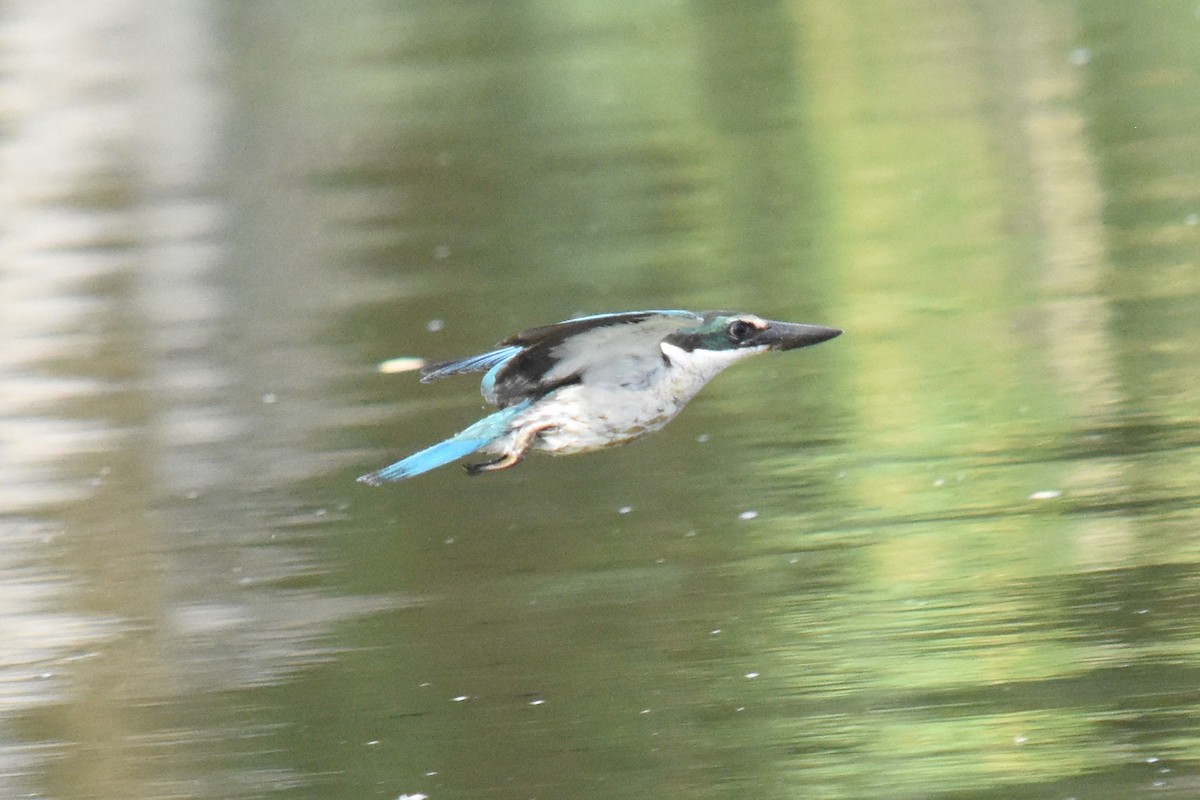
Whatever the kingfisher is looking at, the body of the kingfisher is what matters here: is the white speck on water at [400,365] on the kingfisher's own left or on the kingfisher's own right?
on the kingfisher's own left

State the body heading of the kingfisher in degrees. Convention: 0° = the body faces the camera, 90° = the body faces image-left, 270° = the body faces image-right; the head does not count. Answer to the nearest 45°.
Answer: approximately 270°
